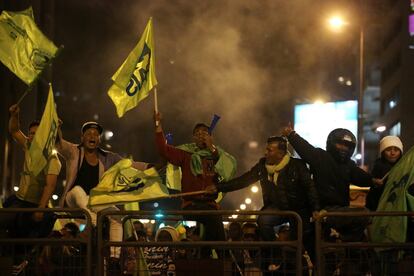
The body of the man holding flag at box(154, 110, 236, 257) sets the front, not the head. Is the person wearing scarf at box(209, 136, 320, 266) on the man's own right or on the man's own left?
on the man's own left

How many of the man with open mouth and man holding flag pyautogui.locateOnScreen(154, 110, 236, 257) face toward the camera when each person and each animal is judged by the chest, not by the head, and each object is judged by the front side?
2

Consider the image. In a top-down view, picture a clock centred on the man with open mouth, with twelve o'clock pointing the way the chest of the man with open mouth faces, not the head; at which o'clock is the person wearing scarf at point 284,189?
The person wearing scarf is roughly at 10 o'clock from the man with open mouth.

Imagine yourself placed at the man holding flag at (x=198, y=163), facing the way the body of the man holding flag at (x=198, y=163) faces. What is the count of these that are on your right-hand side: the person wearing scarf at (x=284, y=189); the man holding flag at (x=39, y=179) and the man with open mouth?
2

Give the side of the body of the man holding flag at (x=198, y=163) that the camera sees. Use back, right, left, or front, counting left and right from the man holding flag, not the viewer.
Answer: front

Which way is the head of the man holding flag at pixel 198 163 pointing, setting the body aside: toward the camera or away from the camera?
toward the camera

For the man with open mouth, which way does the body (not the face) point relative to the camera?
toward the camera

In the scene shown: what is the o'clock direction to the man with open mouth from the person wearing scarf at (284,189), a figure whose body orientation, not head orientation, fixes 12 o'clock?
The man with open mouth is roughly at 2 o'clock from the person wearing scarf.

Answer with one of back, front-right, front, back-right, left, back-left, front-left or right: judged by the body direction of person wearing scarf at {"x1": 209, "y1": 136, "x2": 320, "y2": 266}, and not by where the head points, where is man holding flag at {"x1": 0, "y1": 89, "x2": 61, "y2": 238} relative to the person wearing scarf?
front-right

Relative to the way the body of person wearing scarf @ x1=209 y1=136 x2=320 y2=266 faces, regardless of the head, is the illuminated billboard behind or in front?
behind

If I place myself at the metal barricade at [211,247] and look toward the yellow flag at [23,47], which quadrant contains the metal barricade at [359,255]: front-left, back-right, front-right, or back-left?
back-right

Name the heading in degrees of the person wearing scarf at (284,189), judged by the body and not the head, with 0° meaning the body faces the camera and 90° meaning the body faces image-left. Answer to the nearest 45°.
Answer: approximately 45°
